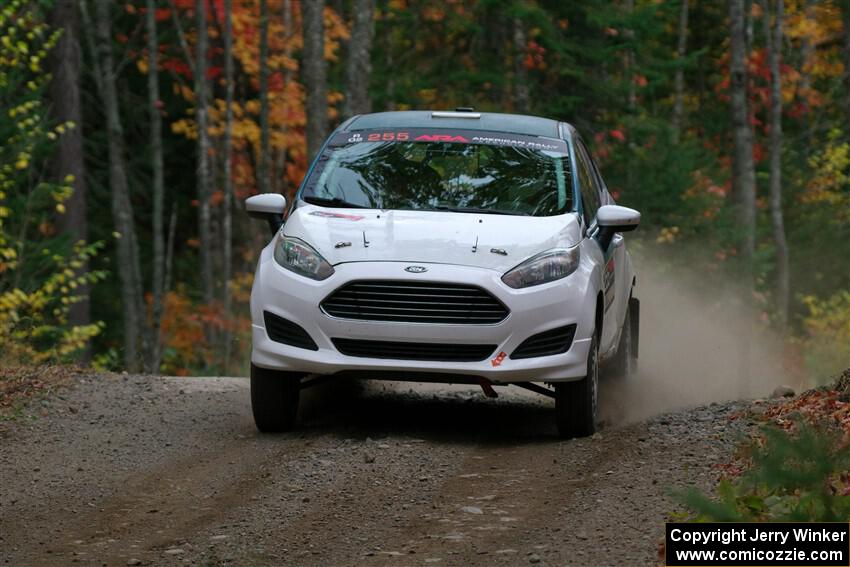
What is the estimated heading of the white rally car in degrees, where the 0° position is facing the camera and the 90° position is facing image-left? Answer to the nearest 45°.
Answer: approximately 0°
